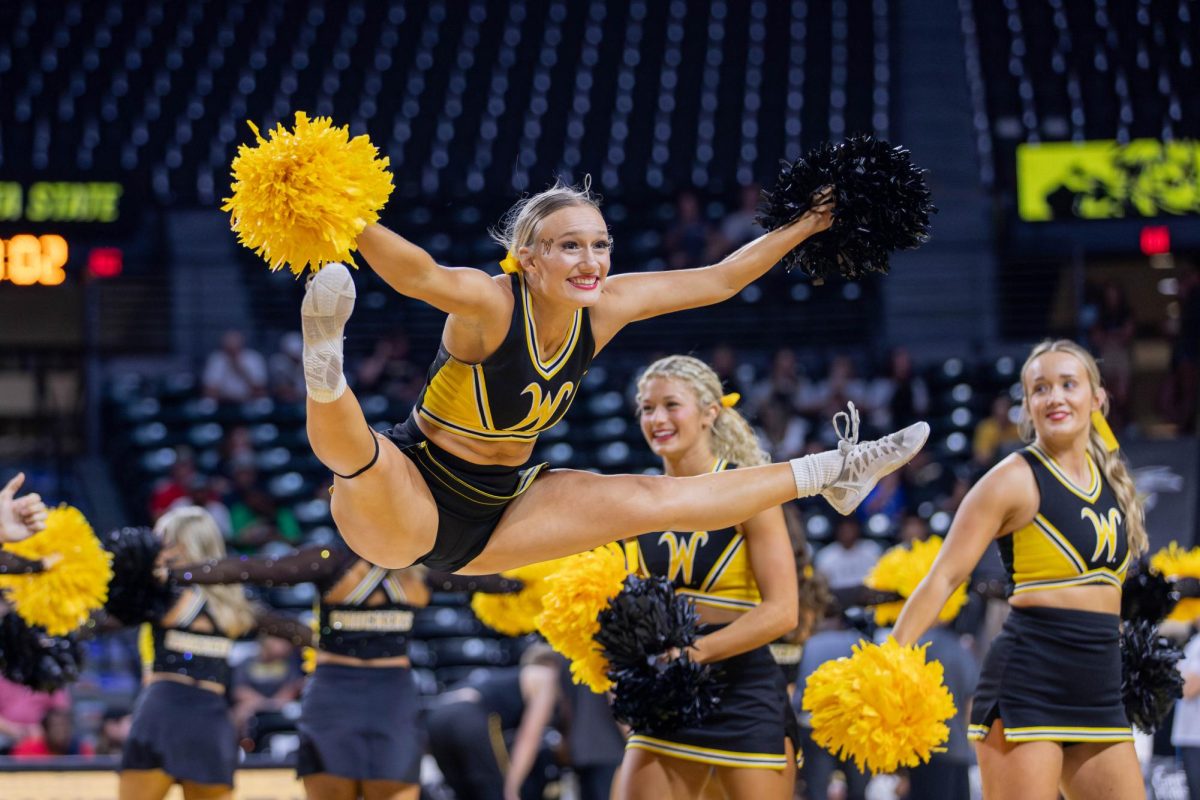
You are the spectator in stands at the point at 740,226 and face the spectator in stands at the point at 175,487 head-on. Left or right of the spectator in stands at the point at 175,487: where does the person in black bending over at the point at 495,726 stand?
left

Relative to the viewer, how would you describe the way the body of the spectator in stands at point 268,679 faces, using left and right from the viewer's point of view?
facing the viewer

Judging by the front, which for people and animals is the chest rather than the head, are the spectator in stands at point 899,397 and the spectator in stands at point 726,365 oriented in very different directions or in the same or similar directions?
same or similar directions

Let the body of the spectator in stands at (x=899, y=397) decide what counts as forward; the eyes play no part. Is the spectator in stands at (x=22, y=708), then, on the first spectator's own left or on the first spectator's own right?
on the first spectator's own right

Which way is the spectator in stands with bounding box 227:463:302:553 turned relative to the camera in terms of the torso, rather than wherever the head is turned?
toward the camera

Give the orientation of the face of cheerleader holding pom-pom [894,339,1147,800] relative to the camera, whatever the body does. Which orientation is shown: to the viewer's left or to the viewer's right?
to the viewer's left

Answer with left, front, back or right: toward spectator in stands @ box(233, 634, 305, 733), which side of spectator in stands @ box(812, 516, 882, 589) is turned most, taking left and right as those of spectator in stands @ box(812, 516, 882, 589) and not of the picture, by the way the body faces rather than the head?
right

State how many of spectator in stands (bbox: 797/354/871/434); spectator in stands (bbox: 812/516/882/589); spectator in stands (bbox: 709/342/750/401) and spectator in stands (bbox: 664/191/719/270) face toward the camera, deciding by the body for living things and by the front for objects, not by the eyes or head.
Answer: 4

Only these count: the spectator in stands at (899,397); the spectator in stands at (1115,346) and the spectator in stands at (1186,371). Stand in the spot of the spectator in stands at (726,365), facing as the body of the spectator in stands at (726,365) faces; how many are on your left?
3

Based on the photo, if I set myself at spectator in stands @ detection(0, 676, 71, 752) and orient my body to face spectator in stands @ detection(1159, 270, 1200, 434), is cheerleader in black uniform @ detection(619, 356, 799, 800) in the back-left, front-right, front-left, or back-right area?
front-right

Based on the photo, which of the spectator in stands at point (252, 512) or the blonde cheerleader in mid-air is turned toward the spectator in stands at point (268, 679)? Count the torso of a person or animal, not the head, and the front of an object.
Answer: the spectator in stands at point (252, 512)

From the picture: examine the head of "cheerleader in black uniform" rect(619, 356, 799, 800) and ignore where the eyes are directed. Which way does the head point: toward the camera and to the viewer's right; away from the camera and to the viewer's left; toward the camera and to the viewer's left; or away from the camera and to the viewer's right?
toward the camera and to the viewer's left

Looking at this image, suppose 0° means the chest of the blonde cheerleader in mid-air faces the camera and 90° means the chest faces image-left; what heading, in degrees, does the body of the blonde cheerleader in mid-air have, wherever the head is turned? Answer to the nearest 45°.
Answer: approximately 315°

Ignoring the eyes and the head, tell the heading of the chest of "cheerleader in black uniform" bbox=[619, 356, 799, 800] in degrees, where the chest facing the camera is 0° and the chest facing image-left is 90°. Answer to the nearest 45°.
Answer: approximately 45°

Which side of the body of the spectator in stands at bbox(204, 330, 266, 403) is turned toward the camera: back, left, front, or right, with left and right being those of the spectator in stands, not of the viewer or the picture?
front

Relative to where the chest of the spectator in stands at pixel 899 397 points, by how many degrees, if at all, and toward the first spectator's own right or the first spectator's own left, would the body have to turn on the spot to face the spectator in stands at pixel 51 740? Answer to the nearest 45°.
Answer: approximately 45° to the first spectator's own right

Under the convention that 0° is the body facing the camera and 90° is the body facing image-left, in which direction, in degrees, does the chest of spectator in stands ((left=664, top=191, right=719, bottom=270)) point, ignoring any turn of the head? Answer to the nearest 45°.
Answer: approximately 0°
